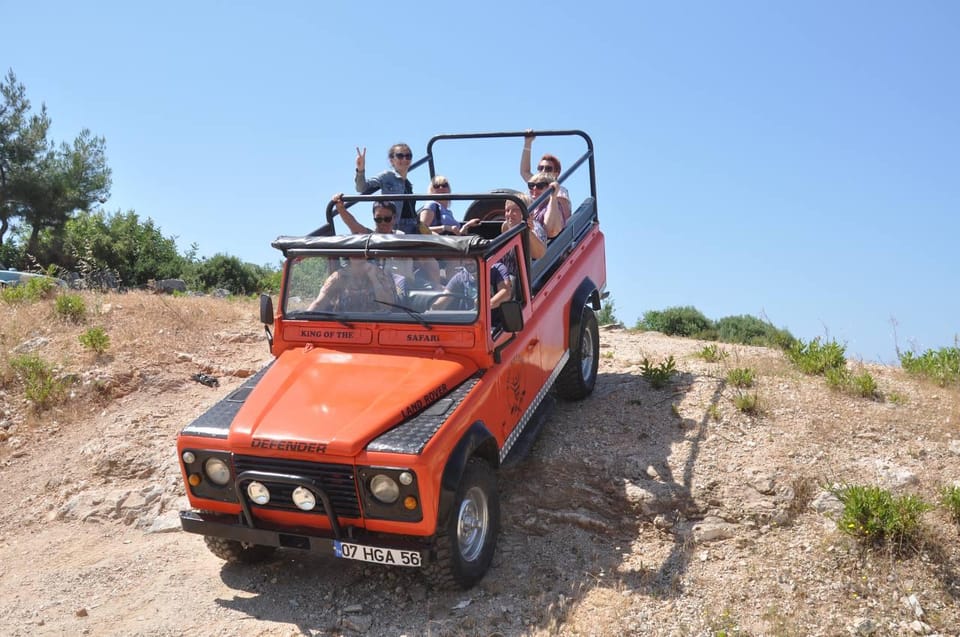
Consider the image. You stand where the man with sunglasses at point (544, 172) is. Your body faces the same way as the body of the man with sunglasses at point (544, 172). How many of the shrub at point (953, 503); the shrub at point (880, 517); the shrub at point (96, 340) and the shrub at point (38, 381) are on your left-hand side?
2

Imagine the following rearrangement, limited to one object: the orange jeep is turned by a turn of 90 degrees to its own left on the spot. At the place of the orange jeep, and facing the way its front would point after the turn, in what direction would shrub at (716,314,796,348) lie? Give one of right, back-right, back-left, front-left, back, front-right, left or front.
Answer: left

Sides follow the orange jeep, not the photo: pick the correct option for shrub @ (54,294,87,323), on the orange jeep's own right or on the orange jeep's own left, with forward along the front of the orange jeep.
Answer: on the orange jeep's own right

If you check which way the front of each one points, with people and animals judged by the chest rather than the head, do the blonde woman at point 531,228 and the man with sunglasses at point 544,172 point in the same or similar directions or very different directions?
same or similar directions

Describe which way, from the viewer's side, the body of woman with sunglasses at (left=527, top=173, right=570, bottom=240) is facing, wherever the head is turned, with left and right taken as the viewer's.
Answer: facing the viewer and to the left of the viewer

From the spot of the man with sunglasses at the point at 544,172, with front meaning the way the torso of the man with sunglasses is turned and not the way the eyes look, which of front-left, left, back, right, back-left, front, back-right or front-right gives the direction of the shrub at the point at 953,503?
left

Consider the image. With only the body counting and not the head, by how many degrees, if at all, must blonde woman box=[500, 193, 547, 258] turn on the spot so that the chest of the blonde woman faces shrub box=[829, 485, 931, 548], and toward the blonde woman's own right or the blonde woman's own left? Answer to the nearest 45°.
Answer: approximately 90° to the blonde woman's own left

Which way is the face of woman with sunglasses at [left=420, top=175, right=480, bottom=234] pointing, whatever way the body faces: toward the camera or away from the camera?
toward the camera

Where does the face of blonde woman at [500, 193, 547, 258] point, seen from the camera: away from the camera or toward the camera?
toward the camera

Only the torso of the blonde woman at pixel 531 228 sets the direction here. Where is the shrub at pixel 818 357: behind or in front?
behind

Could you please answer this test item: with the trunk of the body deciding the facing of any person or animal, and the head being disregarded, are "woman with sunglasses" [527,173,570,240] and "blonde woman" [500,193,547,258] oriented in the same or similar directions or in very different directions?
same or similar directions
